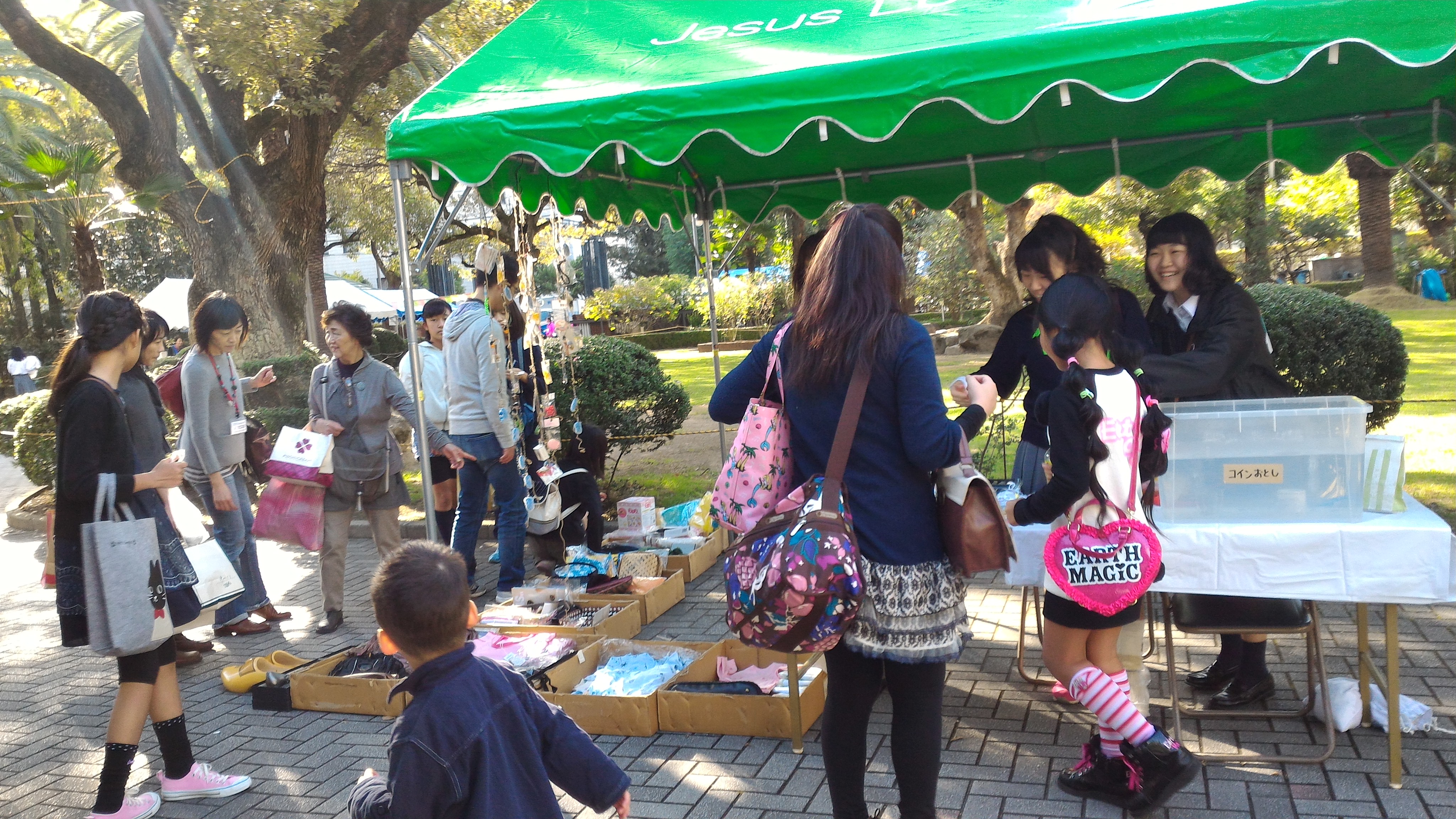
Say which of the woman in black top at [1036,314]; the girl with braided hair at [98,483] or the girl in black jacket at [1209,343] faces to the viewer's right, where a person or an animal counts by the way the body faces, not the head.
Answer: the girl with braided hair

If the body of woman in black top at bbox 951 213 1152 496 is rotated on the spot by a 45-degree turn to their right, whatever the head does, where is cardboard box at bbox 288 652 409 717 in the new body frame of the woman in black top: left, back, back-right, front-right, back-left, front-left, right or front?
front

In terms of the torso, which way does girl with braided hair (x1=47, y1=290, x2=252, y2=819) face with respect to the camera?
to the viewer's right

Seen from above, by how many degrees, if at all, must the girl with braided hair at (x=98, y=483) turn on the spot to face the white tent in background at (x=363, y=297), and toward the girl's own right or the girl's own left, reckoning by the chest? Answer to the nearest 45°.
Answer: approximately 90° to the girl's own left

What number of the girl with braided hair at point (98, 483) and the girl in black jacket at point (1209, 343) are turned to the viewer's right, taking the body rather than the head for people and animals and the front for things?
1

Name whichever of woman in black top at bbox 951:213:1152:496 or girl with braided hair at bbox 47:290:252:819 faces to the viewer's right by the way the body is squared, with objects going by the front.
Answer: the girl with braided hair

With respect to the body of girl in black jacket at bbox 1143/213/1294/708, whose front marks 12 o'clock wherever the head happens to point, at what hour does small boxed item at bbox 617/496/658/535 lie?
The small boxed item is roughly at 2 o'clock from the girl in black jacket.

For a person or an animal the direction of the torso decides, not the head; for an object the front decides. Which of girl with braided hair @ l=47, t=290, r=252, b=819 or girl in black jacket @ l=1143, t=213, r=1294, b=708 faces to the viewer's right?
the girl with braided hair

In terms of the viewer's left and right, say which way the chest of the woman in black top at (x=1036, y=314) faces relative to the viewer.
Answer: facing the viewer and to the left of the viewer

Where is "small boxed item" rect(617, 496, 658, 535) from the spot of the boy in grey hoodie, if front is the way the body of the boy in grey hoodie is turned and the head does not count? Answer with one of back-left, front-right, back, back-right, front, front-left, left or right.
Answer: front

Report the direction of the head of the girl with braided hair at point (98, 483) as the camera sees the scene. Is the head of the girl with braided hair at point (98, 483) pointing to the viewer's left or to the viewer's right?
to the viewer's right

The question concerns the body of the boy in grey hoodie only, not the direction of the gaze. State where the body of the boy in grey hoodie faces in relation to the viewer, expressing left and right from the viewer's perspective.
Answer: facing away from the viewer and to the right of the viewer

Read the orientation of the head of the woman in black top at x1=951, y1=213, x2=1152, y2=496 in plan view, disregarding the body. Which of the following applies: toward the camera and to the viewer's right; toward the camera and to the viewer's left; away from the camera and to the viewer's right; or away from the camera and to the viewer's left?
toward the camera and to the viewer's left

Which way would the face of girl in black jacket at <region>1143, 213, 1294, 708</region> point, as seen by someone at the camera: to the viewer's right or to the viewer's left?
to the viewer's left

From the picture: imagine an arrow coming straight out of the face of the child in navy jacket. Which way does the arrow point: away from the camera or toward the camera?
away from the camera

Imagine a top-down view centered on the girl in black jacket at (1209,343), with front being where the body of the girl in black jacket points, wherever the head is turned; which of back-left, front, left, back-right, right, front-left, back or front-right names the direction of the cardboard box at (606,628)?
front-right

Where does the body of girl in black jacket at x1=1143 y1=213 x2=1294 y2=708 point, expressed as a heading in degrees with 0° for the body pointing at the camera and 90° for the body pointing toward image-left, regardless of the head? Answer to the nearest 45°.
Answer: approximately 45°
